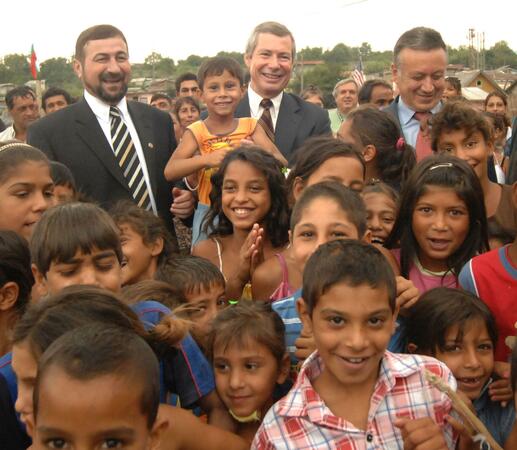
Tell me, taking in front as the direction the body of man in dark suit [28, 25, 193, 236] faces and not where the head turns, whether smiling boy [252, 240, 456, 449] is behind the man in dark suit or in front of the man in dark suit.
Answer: in front

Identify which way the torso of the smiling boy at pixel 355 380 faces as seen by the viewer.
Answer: toward the camera

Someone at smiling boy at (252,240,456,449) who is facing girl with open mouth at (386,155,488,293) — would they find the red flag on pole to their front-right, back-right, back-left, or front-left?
front-left

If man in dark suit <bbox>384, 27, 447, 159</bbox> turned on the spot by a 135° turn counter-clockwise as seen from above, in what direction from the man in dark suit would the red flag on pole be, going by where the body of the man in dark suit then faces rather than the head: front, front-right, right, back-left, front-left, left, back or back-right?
front-left

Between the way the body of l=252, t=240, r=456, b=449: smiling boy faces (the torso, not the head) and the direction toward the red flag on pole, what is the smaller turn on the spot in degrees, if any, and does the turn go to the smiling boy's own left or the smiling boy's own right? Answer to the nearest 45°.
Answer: approximately 135° to the smiling boy's own right

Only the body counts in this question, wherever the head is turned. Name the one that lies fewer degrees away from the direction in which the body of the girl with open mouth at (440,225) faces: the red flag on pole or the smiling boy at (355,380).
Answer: the smiling boy

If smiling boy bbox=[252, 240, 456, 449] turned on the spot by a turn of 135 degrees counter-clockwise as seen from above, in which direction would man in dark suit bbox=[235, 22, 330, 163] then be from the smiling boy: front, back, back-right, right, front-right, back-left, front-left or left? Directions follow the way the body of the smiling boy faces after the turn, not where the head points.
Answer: front-left

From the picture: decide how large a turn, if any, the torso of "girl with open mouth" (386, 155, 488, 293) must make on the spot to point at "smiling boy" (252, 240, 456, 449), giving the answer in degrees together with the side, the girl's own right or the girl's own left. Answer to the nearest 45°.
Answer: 0° — they already face them

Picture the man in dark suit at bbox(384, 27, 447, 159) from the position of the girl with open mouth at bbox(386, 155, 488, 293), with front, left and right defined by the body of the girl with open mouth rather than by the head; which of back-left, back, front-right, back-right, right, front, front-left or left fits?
back

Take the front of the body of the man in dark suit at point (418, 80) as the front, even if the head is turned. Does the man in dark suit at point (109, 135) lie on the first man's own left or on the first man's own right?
on the first man's own right

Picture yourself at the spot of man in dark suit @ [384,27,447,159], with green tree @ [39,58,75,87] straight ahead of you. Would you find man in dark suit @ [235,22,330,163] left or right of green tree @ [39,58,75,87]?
left

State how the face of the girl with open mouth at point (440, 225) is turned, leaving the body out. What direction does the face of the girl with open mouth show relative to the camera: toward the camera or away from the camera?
toward the camera

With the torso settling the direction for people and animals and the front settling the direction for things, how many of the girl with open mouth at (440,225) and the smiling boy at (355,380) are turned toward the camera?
2

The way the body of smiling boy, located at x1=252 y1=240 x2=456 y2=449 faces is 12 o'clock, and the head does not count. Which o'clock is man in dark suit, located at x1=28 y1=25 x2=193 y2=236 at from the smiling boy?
The man in dark suit is roughly at 5 o'clock from the smiling boy.

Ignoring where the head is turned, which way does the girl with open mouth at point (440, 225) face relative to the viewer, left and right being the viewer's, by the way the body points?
facing the viewer
